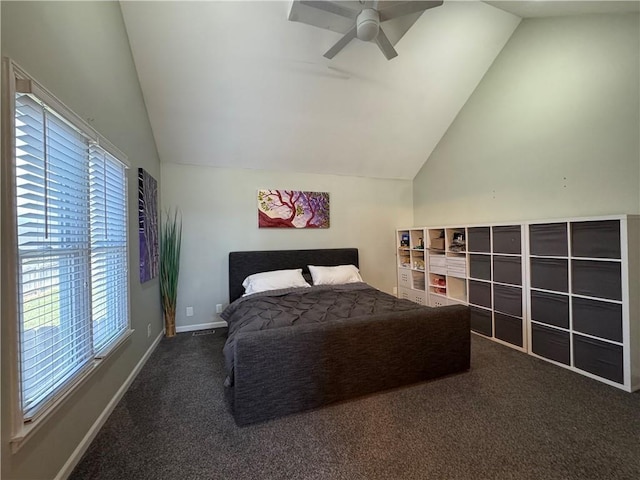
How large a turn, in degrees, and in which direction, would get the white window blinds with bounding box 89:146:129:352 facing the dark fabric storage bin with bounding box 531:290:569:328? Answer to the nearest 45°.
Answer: approximately 45° to its right

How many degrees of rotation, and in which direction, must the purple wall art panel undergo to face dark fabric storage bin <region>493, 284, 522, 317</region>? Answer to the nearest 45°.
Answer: approximately 45° to its right

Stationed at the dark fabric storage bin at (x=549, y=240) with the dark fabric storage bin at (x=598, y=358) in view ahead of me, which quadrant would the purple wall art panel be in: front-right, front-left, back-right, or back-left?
back-right

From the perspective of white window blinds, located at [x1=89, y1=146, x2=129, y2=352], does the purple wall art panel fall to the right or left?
on its left

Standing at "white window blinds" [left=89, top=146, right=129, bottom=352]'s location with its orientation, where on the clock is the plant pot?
The plant pot is roughly at 10 o'clock from the white window blinds.

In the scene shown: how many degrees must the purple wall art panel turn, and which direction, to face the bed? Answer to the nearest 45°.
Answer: approximately 45° to its right

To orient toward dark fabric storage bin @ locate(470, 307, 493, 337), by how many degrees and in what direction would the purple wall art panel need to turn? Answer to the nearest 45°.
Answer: approximately 45° to its right

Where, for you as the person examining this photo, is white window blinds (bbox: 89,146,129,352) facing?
facing to the right of the viewer

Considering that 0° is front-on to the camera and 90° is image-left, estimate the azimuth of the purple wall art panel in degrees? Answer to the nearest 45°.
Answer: approximately 270°

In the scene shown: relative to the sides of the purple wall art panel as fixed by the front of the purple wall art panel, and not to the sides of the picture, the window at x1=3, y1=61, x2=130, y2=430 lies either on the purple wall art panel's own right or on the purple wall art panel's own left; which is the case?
on the purple wall art panel's own right
